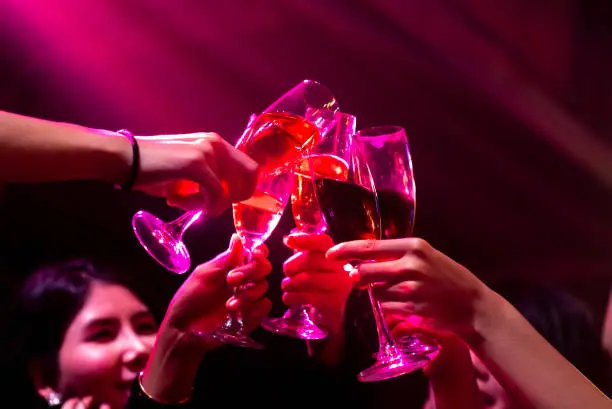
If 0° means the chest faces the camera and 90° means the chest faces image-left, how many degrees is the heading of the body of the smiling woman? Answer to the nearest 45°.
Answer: approximately 315°

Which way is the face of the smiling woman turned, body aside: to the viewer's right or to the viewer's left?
to the viewer's right
